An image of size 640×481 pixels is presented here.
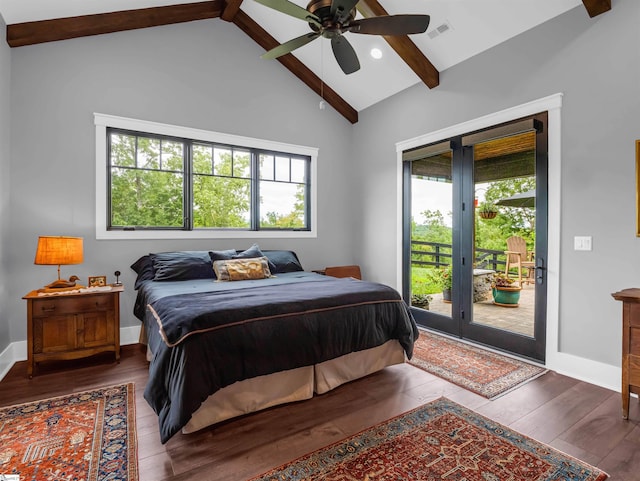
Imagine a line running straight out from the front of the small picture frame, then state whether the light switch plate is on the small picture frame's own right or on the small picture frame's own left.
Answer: on the small picture frame's own left

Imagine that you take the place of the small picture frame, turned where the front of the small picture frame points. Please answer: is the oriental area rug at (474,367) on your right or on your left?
on your left

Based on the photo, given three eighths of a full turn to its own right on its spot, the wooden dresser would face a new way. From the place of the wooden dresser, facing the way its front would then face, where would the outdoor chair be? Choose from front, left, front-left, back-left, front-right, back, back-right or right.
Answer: front-left

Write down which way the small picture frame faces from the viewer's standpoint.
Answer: facing the viewer

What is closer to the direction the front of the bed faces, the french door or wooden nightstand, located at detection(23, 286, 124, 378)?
the french door

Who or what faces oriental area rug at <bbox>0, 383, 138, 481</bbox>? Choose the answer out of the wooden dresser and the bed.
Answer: the wooden dresser

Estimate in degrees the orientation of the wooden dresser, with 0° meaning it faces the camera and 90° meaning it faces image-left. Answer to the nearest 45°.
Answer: approximately 45°

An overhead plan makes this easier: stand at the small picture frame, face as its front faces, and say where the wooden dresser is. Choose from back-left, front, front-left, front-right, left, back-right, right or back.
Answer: front-left

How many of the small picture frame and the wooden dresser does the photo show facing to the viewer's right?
0

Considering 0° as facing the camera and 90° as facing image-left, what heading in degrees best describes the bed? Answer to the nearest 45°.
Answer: approximately 315°

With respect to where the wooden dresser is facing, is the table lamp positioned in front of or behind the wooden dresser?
in front
